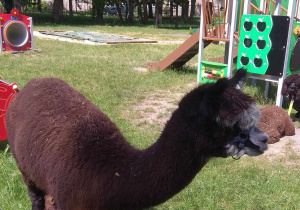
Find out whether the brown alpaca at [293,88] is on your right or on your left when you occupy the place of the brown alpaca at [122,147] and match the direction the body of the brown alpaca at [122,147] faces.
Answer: on your left

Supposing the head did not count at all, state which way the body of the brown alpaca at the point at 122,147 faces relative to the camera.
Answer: to the viewer's right

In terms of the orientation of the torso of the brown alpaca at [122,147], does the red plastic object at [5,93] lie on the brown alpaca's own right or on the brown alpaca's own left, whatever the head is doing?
on the brown alpaca's own left

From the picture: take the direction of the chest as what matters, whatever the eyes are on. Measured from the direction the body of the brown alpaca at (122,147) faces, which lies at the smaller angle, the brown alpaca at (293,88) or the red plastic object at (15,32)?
the brown alpaca

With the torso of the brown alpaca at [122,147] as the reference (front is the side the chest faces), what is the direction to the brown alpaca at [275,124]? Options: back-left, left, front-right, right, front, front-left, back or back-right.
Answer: front-left

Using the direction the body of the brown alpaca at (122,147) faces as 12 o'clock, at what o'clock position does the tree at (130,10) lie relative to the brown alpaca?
The tree is roughly at 9 o'clock from the brown alpaca.
